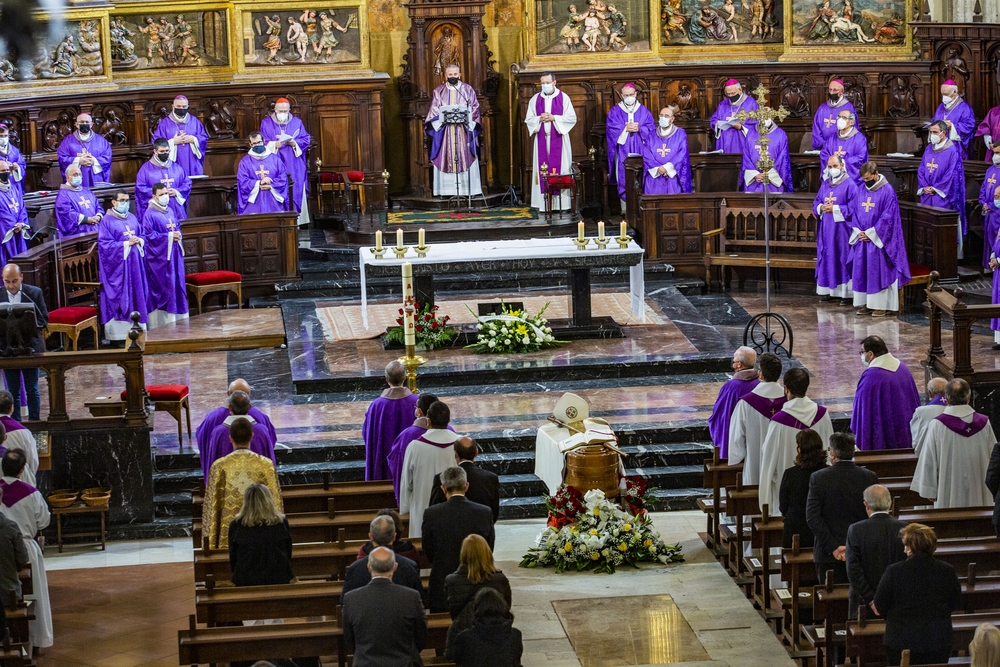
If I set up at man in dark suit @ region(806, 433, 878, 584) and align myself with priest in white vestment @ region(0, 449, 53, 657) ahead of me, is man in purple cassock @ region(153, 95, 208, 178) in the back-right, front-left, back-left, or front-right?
front-right

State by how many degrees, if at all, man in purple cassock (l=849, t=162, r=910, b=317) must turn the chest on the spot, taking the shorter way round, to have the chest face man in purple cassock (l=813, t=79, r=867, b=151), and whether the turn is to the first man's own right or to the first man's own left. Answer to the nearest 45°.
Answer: approximately 135° to the first man's own right

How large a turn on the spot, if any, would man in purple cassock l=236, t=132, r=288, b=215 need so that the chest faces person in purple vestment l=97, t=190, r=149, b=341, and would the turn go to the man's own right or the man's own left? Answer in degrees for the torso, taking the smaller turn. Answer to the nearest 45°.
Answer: approximately 45° to the man's own right

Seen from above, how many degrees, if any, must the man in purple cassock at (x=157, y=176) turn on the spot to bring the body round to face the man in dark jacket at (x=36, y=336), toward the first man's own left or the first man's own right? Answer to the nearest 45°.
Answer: approximately 45° to the first man's own right

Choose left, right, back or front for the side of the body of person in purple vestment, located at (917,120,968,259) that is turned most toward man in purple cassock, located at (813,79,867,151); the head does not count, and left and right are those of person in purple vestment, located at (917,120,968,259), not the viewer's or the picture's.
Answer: right

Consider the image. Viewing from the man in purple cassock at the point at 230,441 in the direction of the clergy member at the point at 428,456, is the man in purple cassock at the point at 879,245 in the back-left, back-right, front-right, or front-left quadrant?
front-left

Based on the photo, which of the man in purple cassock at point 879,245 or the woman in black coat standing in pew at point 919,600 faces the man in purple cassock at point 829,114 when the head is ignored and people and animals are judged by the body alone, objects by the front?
the woman in black coat standing in pew

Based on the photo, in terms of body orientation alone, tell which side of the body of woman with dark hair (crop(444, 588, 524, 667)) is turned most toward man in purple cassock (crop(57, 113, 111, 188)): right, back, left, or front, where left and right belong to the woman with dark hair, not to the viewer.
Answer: front

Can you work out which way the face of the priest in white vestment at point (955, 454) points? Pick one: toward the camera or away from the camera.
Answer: away from the camera

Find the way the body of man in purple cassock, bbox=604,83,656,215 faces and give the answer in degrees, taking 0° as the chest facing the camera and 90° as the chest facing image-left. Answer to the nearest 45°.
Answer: approximately 0°

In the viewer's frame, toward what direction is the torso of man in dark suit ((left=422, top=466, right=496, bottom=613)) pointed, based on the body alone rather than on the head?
away from the camera

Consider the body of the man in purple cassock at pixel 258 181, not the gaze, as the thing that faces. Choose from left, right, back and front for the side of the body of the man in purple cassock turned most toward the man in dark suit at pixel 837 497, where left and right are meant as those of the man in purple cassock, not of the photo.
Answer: front

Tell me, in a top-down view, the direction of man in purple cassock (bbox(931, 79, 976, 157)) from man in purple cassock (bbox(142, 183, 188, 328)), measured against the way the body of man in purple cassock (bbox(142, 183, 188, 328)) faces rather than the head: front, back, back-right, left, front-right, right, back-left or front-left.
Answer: front-left

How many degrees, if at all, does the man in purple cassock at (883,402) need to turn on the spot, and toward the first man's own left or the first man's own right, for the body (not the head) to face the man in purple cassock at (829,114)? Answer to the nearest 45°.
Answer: approximately 45° to the first man's own right

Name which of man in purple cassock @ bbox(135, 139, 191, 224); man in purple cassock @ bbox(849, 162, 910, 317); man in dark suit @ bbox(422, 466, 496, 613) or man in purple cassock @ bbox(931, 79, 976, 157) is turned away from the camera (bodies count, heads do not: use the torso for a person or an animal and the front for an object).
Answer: the man in dark suit

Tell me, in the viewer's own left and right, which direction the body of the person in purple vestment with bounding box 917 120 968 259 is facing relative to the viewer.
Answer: facing the viewer and to the left of the viewer

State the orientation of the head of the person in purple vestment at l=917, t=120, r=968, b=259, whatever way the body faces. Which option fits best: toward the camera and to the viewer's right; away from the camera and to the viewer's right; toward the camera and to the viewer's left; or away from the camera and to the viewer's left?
toward the camera and to the viewer's left

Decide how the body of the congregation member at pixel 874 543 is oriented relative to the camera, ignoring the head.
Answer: away from the camera

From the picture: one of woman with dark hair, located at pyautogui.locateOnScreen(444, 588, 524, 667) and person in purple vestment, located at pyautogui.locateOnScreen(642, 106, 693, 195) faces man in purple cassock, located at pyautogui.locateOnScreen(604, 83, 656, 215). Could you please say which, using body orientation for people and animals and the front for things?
the woman with dark hair

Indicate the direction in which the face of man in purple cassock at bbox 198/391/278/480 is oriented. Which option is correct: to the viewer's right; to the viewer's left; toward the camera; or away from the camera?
away from the camera

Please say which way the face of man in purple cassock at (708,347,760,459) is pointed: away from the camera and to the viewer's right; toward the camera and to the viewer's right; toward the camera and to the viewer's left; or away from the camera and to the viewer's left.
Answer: away from the camera and to the viewer's left
